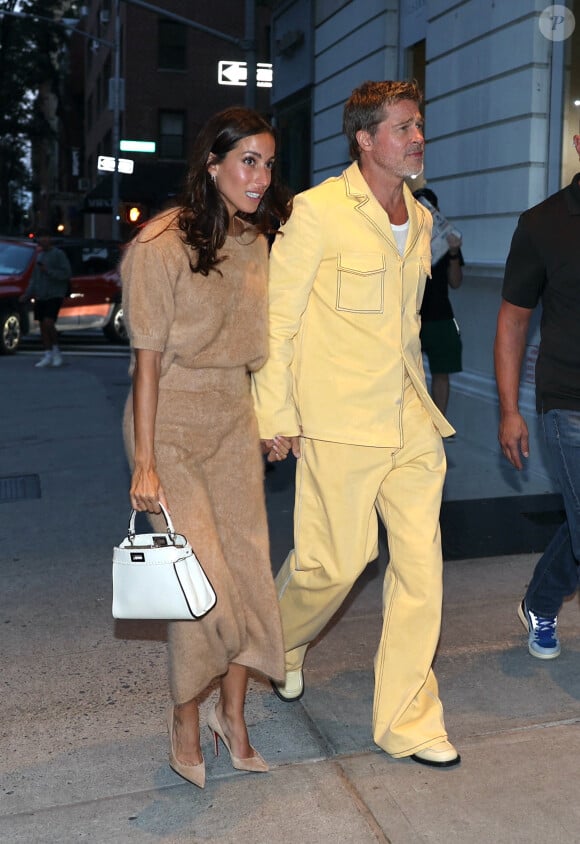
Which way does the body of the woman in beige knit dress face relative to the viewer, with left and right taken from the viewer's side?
facing the viewer and to the right of the viewer

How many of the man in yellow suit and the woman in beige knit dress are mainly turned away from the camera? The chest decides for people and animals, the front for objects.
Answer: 0

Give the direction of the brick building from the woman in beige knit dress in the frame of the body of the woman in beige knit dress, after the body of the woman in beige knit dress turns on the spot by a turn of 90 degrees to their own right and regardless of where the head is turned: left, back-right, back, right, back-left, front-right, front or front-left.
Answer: back-right

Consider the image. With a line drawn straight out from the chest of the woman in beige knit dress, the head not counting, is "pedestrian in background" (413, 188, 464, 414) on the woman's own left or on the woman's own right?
on the woman's own left

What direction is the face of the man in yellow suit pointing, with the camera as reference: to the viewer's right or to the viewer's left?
to the viewer's right

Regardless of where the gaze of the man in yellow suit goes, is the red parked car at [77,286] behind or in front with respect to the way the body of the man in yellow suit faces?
behind
